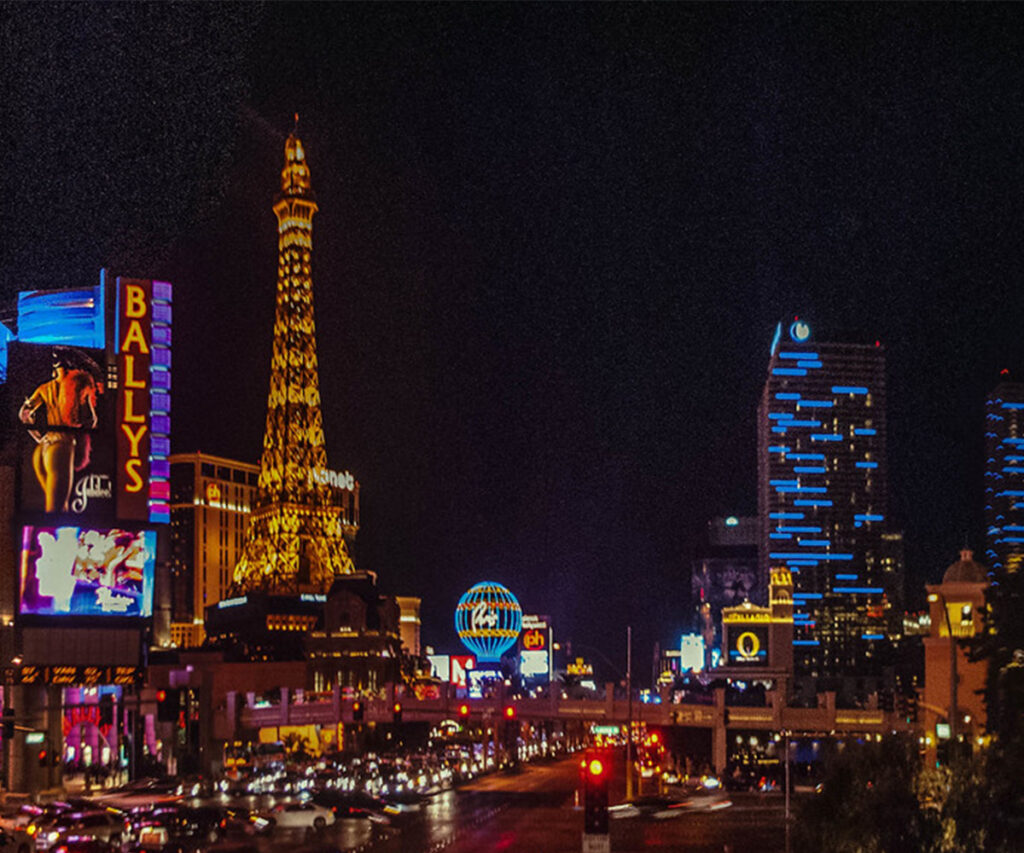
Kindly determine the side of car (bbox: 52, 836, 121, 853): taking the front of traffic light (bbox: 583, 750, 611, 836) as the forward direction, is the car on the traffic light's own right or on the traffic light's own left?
on the traffic light's own right

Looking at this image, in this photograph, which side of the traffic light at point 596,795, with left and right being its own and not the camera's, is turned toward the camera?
front

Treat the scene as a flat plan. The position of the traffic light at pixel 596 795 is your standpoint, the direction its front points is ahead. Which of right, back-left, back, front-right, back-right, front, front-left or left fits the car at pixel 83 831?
back-right
